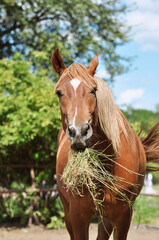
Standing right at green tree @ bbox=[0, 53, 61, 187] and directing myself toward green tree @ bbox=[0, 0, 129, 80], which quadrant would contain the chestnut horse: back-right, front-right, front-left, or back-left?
back-right

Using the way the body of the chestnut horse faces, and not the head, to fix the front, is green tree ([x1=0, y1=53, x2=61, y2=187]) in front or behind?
behind

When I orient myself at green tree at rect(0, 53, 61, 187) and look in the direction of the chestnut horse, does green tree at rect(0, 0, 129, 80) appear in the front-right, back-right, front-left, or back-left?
back-left

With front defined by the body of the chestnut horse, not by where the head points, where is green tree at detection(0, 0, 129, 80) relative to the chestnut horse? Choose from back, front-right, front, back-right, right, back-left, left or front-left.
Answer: back

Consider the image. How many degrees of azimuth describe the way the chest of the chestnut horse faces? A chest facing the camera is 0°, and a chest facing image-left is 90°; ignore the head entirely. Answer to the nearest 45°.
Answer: approximately 0°
